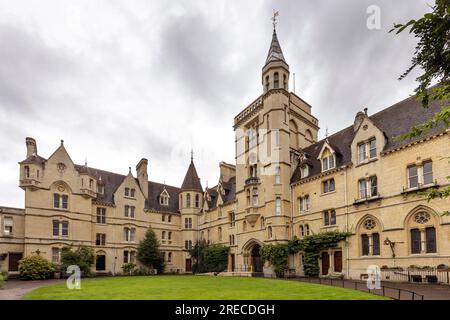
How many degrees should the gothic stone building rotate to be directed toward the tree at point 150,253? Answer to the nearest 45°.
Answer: approximately 90° to its right

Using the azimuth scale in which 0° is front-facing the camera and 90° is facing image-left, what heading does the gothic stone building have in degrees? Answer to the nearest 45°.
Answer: approximately 45°

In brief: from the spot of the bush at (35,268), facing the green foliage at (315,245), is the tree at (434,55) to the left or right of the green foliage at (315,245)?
right

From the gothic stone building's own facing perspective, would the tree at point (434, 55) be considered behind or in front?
in front
